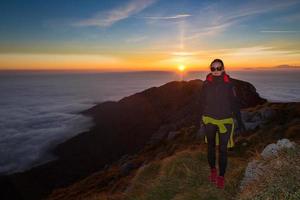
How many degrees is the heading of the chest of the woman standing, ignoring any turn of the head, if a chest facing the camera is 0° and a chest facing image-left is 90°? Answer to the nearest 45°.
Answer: approximately 0°

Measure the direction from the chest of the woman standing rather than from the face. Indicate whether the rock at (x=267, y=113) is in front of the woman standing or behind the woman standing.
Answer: behind
